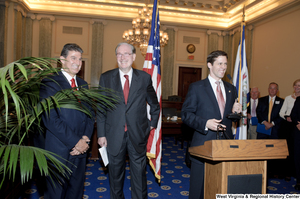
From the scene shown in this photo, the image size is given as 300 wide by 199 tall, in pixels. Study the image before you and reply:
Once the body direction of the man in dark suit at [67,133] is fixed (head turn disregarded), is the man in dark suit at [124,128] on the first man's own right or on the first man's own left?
on the first man's own left

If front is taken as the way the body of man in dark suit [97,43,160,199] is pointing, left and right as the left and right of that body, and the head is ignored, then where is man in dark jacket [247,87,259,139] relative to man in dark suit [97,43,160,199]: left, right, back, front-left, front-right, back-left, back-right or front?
back-left

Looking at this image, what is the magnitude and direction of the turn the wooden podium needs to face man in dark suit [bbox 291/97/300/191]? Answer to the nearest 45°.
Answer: approximately 135° to its left

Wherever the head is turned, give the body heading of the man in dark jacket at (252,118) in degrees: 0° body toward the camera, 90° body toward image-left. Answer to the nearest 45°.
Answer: approximately 0°

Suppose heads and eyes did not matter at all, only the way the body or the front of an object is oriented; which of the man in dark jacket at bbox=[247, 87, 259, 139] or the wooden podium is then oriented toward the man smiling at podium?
the man in dark jacket

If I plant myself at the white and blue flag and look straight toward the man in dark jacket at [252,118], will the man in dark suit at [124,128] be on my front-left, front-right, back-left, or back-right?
back-left

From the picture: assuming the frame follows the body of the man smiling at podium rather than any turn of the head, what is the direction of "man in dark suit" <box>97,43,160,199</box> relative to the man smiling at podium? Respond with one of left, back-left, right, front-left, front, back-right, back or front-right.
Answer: back-right

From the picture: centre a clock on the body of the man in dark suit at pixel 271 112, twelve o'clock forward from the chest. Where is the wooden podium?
The wooden podium is roughly at 12 o'clock from the man in dark suit.

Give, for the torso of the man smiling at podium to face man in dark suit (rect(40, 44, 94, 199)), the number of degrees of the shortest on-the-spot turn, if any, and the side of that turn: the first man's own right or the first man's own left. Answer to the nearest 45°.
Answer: approximately 135° to the first man's own right

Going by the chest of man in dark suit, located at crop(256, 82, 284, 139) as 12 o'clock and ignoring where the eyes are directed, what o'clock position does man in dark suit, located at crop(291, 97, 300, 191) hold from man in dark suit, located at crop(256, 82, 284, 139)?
man in dark suit, located at crop(291, 97, 300, 191) is roughly at 11 o'clock from man in dark suit, located at crop(256, 82, 284, 139).

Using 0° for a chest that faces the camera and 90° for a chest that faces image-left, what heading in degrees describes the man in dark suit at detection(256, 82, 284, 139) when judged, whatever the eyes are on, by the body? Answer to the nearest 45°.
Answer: approximately 0°
